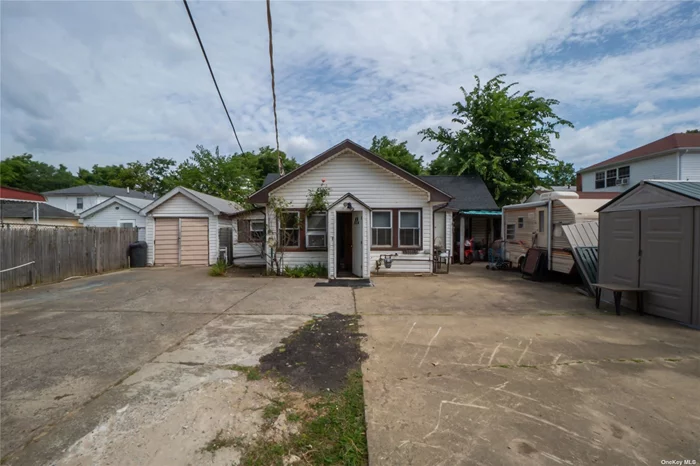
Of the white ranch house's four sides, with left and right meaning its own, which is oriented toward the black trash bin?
right

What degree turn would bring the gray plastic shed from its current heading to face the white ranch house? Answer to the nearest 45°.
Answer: approximately 45° to its right

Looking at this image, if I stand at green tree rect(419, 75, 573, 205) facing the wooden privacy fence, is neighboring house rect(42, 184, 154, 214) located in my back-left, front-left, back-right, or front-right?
front-right

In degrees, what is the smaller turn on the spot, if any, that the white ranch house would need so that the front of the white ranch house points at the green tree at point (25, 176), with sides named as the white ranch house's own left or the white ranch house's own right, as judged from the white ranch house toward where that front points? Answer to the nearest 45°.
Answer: approximately 135° to the white ranch house's own right

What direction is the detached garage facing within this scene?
toward the camera

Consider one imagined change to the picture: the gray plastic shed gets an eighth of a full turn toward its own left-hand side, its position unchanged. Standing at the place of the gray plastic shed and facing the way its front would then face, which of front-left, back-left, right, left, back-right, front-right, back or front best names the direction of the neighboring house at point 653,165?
back

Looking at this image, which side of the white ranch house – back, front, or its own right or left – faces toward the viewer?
front

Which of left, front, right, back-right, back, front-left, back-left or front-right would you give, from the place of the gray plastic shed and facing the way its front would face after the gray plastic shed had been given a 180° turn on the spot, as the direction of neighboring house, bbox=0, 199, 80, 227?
back-left

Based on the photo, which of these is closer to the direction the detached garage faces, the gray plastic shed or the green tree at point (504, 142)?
the gray plastic shed

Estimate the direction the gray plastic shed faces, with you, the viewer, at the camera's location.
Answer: facing the viewer and to the left of the viewer

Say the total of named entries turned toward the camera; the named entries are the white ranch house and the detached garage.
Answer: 2

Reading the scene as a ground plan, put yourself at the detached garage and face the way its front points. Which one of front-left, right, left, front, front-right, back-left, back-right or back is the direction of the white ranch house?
front-left

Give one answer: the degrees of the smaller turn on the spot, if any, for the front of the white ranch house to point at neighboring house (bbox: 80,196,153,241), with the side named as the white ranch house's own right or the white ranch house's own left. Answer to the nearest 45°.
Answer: approximately 90° to the white ranch house's own right

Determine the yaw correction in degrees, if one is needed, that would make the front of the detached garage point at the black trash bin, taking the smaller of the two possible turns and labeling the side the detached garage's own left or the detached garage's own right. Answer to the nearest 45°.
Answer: approximately 90° to the detached garage's own right

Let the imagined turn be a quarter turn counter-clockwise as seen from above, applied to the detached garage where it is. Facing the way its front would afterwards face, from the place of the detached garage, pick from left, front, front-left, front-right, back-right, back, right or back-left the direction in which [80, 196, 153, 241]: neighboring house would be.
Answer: back-left

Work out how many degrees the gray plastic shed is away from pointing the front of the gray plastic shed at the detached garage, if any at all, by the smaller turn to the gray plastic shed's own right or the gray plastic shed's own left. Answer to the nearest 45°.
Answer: approximately 45° to the gray plastic shed's own right
